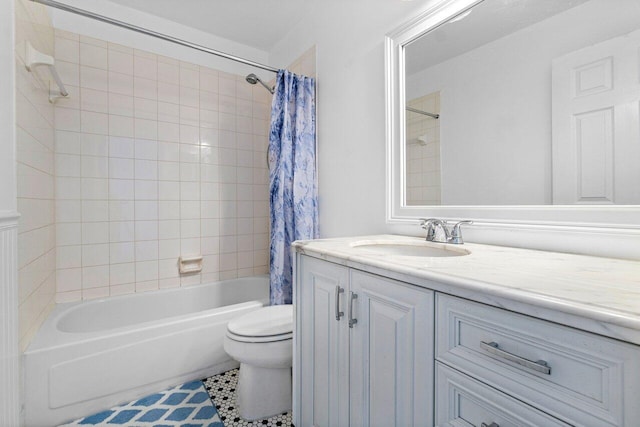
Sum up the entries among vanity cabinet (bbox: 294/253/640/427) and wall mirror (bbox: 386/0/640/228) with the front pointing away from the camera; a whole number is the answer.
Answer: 0

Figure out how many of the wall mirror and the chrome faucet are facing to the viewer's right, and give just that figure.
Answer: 0

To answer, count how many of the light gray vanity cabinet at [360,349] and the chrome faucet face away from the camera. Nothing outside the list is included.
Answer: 0

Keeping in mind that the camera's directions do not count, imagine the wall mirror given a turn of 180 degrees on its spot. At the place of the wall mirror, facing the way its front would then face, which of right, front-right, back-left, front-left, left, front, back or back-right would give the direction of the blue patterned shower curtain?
back-left

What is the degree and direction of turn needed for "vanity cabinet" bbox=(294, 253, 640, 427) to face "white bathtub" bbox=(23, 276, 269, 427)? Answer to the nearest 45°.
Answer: approximately 45° to its right

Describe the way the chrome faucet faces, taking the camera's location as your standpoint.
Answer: facing the viewer and to the left of the viewer

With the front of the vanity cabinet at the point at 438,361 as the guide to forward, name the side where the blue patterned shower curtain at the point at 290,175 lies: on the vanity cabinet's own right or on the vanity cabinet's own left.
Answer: on the vanity cabinet's own right

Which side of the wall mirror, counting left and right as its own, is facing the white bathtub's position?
front

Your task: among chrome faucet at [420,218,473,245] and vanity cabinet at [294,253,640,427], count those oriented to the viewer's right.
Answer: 0
